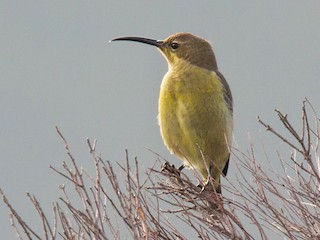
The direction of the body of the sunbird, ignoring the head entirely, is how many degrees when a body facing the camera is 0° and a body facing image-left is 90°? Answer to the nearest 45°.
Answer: approximately 45°
